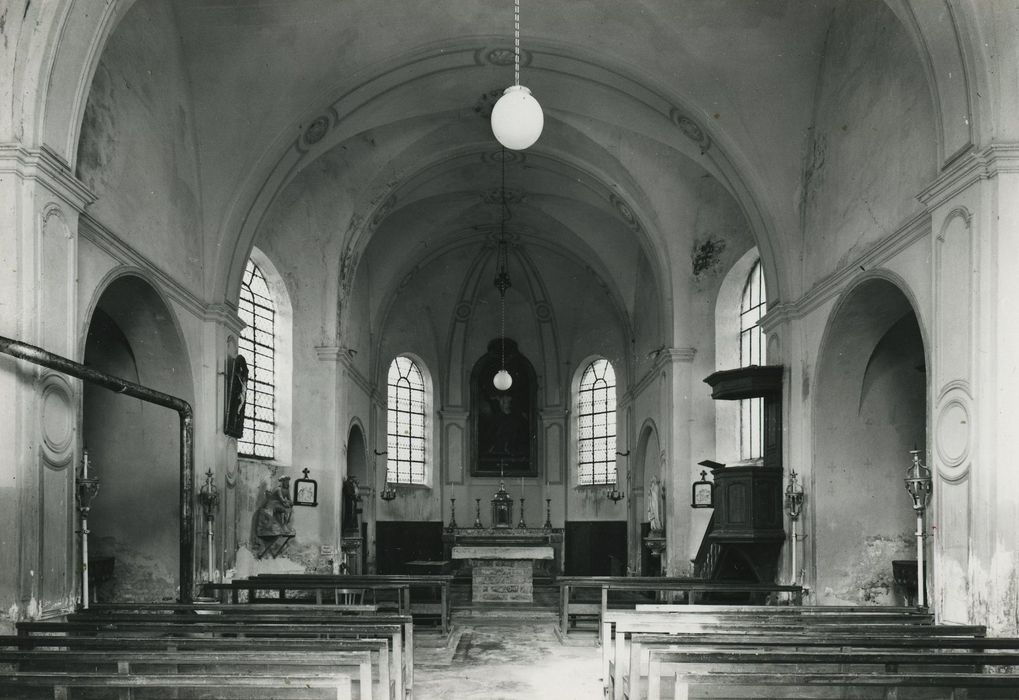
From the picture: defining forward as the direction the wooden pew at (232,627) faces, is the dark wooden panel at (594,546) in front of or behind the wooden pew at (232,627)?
in front

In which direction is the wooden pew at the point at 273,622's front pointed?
away from the camera

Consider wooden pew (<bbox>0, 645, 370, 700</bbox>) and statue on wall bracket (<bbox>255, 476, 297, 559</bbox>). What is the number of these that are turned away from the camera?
1

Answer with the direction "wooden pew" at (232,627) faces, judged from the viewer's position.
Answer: facing away from the viewer

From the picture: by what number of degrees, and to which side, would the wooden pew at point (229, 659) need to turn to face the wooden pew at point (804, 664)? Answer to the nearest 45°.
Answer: approximately 90° to its right

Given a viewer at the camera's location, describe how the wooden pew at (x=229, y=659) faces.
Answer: facing away from the viewer

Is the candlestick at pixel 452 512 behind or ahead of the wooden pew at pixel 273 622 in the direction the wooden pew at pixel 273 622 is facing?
ahead

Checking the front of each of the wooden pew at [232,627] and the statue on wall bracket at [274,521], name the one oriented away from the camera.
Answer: the wooden pew

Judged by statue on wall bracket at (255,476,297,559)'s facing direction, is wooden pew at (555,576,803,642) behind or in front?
in front
